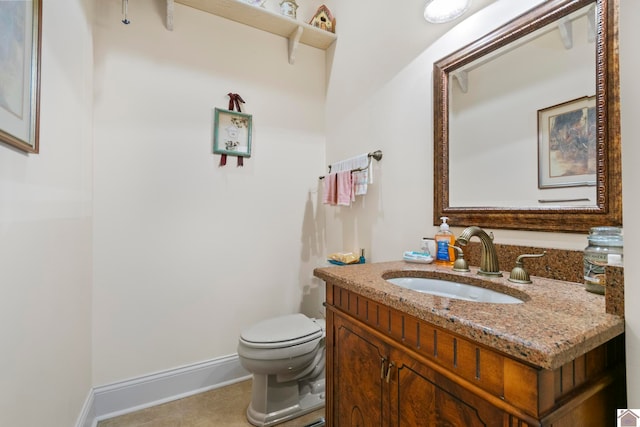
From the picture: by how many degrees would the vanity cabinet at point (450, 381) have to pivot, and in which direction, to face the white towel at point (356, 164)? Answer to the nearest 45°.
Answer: approximately 90° to its right

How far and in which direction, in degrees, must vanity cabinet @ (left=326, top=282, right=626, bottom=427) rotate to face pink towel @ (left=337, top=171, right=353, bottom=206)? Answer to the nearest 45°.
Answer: approximately 90° to its right

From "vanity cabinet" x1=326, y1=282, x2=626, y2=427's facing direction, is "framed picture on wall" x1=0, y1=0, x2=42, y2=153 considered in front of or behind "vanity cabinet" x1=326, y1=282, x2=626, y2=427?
in front

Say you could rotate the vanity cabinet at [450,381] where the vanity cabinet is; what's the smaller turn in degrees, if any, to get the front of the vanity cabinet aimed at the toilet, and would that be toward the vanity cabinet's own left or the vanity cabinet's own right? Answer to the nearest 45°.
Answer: approximately 90° to the vanity cabinet's own right

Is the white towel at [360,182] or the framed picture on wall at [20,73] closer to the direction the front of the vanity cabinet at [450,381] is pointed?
the framed picture on wall

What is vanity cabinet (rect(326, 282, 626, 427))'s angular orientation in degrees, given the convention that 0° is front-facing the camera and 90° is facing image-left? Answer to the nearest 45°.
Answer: approximately 45°
